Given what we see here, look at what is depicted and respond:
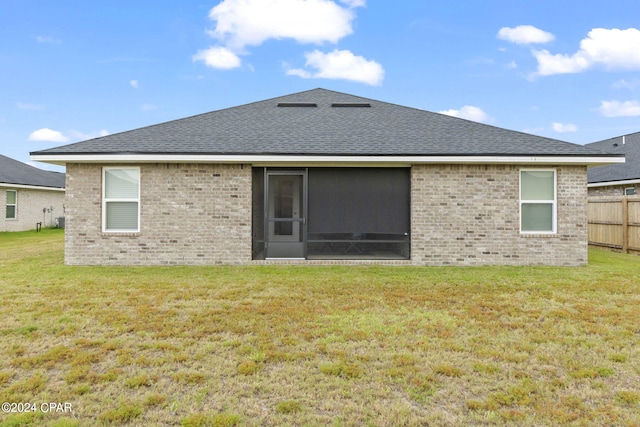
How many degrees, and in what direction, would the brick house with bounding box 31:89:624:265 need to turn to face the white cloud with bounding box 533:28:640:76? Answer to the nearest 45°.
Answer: approximately 45° to its right

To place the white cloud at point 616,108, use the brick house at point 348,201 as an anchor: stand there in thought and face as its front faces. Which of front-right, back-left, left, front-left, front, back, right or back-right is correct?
front-right

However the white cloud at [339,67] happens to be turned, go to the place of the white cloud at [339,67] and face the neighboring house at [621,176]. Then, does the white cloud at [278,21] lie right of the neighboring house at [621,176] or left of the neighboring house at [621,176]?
right

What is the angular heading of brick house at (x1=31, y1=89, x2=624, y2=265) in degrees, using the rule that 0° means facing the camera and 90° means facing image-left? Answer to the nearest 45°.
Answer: approximately 180°

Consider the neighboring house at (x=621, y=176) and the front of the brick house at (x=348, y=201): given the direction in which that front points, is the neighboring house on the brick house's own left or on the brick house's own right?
on the brick house's own right

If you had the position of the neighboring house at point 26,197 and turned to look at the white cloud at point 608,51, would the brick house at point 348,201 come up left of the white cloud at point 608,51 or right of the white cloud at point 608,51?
right

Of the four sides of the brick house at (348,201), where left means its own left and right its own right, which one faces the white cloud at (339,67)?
front

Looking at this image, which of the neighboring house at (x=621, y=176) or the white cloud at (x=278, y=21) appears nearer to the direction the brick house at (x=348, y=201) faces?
the white cloud
